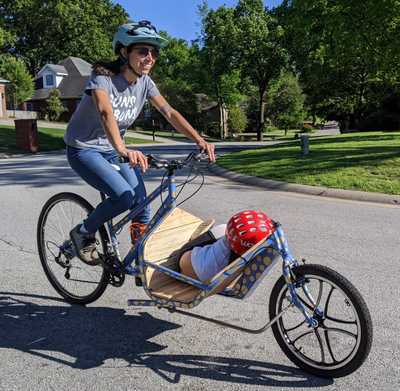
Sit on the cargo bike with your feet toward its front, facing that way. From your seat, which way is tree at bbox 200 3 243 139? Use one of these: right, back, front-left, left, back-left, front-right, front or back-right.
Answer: back-left

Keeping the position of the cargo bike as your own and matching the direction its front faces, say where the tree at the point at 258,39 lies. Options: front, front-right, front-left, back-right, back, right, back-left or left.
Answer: back-left

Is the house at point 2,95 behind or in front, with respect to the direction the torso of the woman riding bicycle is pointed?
behind

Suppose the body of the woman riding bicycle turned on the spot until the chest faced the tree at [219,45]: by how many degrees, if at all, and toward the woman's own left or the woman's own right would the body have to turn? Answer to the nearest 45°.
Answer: approximately 135° to the woman's own left

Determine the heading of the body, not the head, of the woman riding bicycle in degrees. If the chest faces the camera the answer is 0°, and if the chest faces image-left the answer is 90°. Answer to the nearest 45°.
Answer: approximately 315°

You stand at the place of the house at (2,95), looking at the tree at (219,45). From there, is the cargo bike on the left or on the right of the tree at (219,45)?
right

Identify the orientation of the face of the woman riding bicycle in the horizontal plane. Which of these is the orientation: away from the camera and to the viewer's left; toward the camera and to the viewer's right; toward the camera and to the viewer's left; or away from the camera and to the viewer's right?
toward the camera and to the viewer's right
